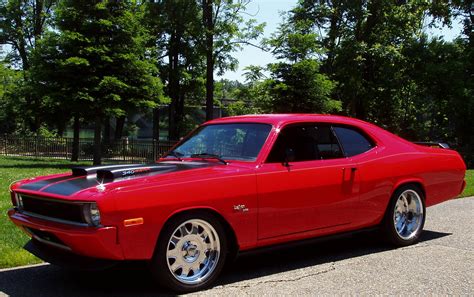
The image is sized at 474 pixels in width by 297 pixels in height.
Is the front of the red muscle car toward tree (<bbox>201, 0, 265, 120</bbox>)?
no

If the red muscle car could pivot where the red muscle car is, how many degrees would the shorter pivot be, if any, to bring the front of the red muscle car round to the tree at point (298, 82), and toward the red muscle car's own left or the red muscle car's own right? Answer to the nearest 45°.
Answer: approximately 135° to the red muscle car's own right

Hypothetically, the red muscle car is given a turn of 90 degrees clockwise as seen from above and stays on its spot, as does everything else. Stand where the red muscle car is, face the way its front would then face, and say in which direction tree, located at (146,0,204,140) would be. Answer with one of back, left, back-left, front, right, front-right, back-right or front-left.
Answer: front-right

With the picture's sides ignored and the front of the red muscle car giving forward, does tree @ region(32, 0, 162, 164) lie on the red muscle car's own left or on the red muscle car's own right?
on the red muscle car's own right

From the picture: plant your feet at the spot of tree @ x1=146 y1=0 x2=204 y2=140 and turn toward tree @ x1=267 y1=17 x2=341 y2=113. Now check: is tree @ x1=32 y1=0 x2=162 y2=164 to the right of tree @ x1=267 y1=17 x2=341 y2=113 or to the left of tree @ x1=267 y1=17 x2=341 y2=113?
right

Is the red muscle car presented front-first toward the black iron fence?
no

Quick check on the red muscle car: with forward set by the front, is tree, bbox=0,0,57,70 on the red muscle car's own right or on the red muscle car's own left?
on the red muscle car's own right
